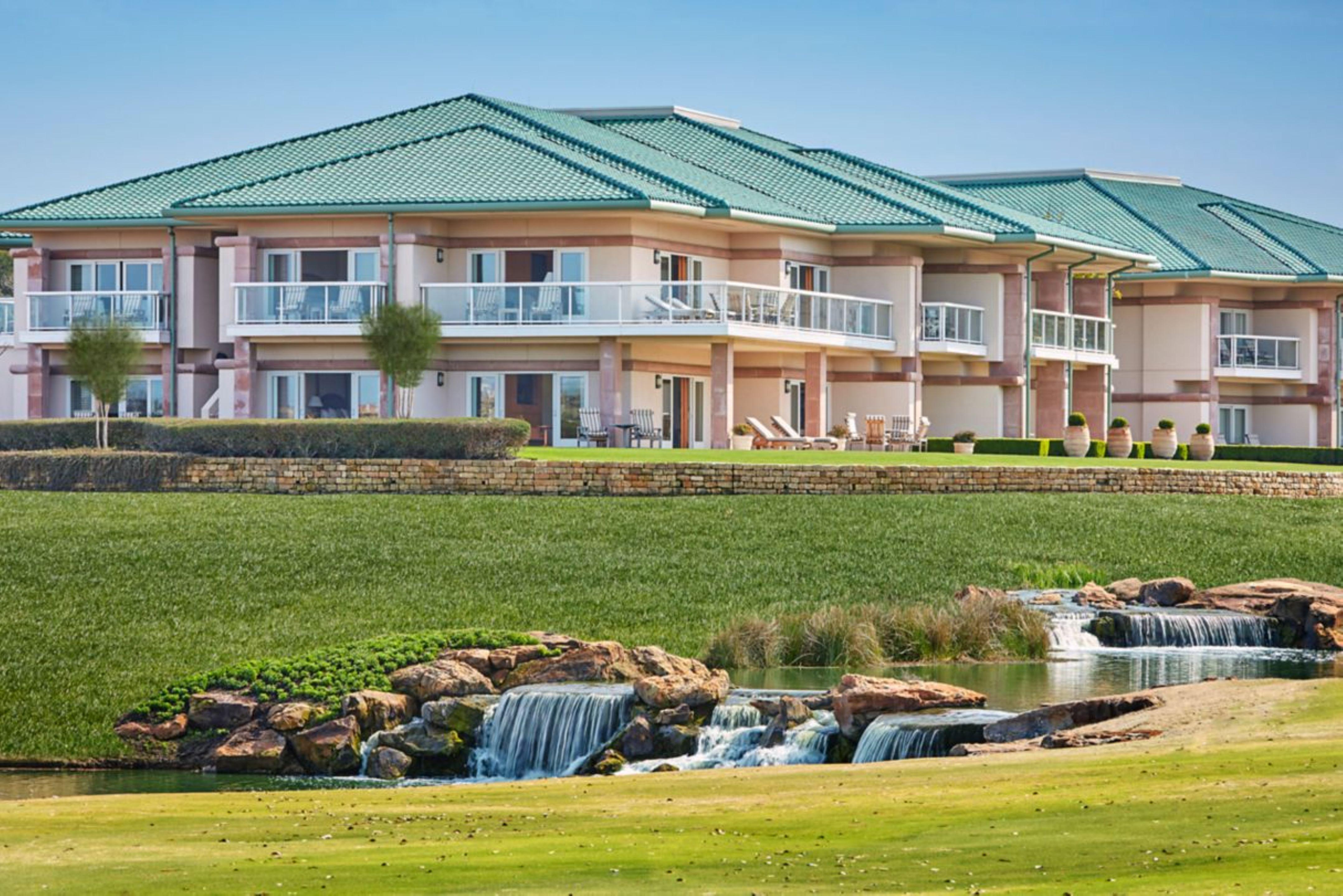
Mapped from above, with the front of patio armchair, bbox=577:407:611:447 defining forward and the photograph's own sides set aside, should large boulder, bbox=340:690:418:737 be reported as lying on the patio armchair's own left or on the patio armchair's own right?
on the patio armchair's own right

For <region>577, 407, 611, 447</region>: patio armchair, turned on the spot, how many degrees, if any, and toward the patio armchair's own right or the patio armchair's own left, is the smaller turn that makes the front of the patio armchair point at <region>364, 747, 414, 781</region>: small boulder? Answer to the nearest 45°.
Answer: approximately 45° to the patio armchair's own right

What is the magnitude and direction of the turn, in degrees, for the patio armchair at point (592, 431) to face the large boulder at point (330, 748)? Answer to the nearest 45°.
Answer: approximately 45° to its right

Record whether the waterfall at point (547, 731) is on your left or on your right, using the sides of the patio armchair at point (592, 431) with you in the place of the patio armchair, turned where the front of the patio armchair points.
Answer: on your right

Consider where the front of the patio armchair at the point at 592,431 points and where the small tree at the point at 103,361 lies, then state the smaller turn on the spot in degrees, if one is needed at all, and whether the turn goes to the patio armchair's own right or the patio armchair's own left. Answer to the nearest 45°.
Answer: approximately 135° to the patio armchair's own right

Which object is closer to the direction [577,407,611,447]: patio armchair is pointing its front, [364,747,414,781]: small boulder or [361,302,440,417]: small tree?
the small boulder

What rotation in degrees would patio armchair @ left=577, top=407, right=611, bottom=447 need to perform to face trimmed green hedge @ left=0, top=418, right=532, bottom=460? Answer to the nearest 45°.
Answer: approximately 90° to its right

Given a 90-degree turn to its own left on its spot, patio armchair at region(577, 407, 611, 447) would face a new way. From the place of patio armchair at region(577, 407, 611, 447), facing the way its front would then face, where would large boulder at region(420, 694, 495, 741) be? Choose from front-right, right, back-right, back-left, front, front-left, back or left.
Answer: back-right

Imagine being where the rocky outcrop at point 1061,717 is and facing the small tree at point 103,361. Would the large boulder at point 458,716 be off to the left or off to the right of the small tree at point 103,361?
left

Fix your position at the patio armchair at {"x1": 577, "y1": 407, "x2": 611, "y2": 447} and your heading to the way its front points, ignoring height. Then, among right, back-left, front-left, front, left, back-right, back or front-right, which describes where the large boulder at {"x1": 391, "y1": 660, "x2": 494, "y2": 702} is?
front-right

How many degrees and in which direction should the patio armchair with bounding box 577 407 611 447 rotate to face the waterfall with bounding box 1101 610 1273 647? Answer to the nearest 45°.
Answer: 0° — it already faces it
